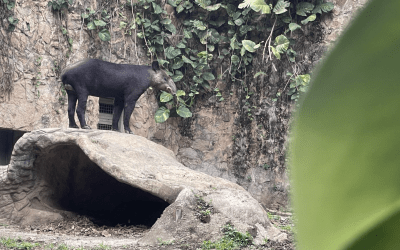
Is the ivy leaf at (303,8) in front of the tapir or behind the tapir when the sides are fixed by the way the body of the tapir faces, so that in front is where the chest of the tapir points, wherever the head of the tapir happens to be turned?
in front

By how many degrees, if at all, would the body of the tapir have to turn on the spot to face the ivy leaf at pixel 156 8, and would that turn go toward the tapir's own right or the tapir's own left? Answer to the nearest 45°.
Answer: approximately 90° to the tapir's own left

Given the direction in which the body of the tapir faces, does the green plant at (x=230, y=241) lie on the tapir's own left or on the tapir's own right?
on the tapir's own right

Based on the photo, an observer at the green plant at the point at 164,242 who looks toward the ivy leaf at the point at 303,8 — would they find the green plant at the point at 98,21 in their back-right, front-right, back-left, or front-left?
front-left

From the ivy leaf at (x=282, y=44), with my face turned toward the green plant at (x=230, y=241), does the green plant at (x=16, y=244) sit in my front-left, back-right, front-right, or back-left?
front-right

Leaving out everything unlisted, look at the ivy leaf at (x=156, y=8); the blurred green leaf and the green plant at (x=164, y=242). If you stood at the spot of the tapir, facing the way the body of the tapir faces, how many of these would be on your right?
2

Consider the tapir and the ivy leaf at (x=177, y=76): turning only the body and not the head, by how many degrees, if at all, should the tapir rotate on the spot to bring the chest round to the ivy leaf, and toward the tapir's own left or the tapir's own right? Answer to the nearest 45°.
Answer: approximately 45° to the tapir's own left

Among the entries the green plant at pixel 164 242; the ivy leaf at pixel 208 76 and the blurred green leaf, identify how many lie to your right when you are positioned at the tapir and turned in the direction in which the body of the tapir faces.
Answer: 2

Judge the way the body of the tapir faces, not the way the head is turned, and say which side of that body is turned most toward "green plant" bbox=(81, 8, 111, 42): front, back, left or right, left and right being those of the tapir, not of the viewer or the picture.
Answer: left

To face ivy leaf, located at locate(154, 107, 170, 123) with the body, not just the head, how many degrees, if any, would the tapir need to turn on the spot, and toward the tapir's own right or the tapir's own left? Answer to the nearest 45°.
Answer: approximately 45° to the tapir's own left

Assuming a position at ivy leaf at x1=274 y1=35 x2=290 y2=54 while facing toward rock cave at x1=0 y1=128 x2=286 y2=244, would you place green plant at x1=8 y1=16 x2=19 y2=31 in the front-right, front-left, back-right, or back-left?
front-right

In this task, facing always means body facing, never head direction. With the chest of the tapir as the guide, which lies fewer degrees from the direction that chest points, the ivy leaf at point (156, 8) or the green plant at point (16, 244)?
the ivy leaf

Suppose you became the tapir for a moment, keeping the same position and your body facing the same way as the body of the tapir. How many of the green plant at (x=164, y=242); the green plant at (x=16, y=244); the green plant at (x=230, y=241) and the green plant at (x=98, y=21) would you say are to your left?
1

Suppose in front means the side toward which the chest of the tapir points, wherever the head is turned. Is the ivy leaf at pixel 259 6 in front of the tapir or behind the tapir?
in front

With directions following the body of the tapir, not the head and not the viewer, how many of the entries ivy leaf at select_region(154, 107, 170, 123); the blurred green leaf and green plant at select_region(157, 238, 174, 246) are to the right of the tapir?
2

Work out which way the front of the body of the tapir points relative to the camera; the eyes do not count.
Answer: to the viewer's right

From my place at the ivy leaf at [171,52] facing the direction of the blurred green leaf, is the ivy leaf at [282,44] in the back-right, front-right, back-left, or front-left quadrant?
front-left
